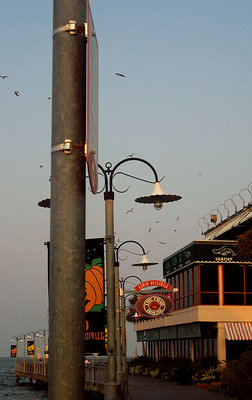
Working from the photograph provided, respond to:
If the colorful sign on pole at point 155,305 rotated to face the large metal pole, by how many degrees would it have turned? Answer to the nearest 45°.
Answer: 0° — it already faces it

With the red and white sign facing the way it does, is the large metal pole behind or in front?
in front

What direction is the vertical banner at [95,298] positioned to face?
toward the camera

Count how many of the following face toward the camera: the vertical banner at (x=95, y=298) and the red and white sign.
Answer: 2

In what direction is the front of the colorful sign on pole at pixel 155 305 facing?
toward the camera

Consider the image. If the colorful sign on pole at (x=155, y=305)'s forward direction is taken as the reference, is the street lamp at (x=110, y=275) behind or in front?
in front
